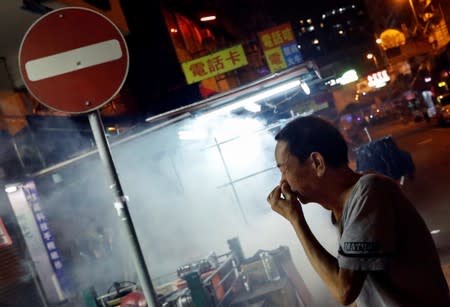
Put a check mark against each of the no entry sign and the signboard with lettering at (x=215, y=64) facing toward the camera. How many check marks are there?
2

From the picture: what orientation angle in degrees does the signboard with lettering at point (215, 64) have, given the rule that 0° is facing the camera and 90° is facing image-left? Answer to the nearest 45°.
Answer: approximately 0°

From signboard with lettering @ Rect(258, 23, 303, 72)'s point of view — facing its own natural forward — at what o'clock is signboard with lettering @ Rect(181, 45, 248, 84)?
signboard with lettering @ Rect(181, 45, 248, 84) is roughly at 1 o'clock from signboard with lettering @ Rect(258, 23, 303, 72).

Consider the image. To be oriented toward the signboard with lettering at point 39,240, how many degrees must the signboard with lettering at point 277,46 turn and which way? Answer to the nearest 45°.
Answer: approximately 45° to its right

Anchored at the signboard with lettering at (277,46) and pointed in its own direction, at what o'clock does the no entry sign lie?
The no entry sign is roughly at 12 o'clock from the signboard with lettering.

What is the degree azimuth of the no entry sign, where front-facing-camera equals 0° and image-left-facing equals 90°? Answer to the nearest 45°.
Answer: approximately 0°

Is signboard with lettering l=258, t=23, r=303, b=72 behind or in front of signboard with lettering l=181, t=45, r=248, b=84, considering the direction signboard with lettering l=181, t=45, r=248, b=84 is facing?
behind

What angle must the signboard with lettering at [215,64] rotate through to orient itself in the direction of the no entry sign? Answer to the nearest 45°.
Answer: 0° — it already faces it
